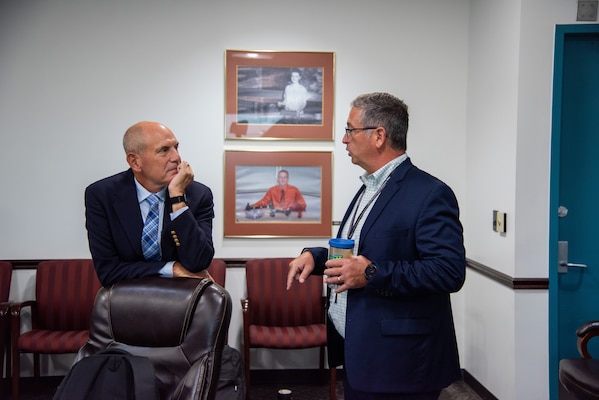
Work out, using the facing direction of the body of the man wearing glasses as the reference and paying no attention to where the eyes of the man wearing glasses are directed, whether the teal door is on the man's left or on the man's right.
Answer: on the man's right

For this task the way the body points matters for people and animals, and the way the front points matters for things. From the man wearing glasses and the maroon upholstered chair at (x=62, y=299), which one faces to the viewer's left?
the man wearing glasses

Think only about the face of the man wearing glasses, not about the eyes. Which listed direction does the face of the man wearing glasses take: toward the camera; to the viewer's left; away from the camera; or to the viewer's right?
to the viewer's left

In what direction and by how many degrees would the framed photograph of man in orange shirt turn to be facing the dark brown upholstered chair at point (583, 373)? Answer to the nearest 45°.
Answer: approximately 45° to its left

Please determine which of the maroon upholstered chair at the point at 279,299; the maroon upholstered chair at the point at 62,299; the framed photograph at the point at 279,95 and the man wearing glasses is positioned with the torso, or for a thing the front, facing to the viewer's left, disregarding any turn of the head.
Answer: the man wearing glasses

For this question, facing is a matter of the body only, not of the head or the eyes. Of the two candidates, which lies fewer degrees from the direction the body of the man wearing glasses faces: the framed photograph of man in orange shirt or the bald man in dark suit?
the bald man in dark suit

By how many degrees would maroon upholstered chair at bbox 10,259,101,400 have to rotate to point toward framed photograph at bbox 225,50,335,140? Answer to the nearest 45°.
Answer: approximately 90° to its left

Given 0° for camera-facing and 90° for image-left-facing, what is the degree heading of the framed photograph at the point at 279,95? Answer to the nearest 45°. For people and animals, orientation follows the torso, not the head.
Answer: approximately 0°
